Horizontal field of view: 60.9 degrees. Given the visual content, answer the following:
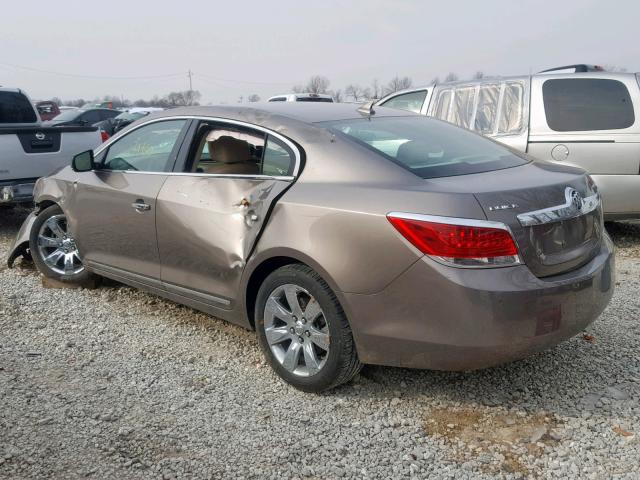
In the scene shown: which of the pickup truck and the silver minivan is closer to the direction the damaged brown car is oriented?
the pickup truck

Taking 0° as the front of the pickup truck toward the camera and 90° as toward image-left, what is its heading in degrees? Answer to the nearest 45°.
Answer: approximately 135°

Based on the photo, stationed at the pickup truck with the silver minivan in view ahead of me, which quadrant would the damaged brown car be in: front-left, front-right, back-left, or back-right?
front-right

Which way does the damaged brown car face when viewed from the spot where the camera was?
facing away from the viewer and to the left of the viewer

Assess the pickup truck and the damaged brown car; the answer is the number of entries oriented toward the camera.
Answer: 0

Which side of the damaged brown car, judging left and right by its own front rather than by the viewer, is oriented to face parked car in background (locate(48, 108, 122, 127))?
front

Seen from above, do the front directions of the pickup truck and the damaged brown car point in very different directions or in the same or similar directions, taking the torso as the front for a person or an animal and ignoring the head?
same or similar directions

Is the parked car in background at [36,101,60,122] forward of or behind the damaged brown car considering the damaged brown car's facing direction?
forward

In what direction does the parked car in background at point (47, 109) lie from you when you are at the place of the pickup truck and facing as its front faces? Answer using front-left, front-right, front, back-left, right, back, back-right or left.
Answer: front-right

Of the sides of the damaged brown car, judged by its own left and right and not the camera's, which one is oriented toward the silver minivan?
right

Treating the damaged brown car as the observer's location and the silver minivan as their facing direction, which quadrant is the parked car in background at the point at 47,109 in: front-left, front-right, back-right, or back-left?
front-left

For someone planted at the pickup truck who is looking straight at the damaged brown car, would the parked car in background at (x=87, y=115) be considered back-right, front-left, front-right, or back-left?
back-left

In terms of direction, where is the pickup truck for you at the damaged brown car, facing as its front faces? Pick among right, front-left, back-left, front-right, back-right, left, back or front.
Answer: front
